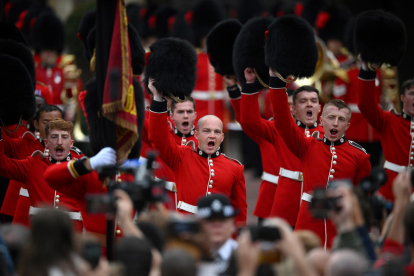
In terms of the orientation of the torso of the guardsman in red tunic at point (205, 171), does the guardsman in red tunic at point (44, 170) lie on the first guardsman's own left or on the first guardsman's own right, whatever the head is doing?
on the first guardsman's own right

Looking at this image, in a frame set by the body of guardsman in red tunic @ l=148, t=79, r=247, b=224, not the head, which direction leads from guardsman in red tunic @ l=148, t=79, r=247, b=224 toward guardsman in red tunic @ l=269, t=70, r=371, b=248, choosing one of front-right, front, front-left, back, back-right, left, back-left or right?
left

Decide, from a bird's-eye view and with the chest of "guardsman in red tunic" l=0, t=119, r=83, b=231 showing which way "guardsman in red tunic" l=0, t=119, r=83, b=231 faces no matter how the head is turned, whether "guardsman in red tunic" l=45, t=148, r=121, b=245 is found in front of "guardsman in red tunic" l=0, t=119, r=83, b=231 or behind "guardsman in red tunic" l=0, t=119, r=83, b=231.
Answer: in front

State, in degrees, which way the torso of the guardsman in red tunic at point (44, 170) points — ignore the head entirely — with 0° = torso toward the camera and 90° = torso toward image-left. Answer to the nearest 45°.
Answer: approximately 0°

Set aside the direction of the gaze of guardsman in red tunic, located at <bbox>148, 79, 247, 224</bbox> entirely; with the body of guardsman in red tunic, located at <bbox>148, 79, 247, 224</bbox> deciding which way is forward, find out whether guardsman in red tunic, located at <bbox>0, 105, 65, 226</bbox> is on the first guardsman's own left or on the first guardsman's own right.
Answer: on the first guardsman's own right

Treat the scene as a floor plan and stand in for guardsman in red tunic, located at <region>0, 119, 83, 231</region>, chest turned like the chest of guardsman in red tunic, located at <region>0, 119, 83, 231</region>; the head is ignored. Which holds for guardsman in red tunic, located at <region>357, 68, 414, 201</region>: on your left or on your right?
on your left

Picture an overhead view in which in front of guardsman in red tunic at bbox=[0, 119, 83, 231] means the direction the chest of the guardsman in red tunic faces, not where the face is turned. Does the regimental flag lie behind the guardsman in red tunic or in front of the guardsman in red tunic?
in front

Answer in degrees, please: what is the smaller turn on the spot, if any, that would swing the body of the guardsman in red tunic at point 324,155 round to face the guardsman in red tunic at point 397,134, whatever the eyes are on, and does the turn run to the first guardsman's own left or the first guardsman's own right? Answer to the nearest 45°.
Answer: approximately 135° to the first guardsman's own left
